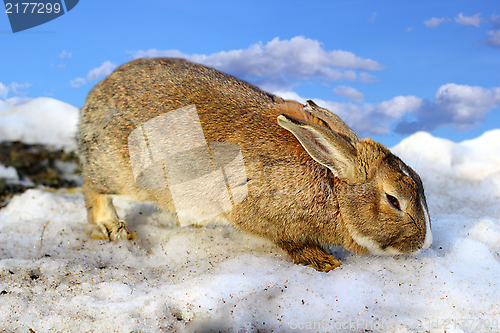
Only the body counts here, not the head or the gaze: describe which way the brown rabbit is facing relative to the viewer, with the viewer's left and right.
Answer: facing to the right of the viewer
